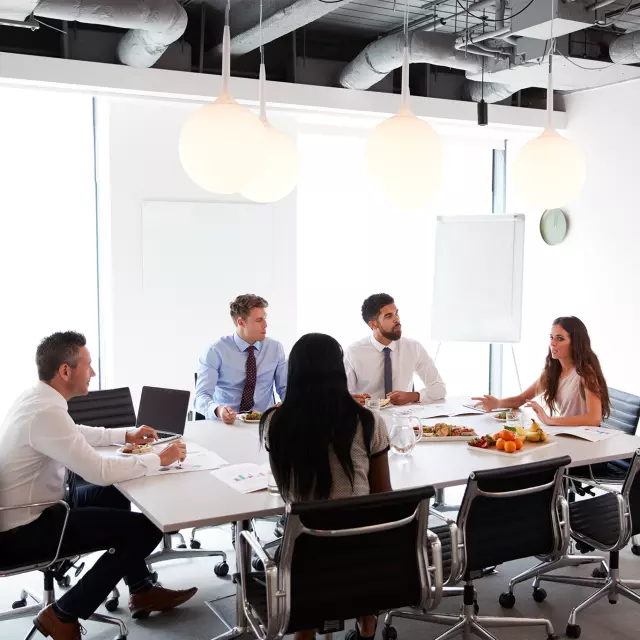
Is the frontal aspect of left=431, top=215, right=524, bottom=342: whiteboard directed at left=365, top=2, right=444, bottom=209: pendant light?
yes

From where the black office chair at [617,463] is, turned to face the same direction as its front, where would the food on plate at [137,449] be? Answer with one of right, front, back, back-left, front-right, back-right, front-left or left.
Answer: front

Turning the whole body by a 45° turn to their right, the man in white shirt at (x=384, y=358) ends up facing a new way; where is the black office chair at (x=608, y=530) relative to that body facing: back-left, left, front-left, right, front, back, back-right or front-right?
left

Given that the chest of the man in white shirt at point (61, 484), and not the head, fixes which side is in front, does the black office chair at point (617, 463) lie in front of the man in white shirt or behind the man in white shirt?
in front

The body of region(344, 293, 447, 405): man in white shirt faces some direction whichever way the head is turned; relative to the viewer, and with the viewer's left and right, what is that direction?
facing the viewer

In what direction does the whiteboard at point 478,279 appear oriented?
toward the camera

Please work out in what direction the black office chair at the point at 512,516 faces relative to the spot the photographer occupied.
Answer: facing away from the viewer and to the left of the viewer

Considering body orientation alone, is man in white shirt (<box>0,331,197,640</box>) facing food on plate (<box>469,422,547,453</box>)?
yes

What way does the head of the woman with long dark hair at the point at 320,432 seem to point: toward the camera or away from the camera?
away from the camera

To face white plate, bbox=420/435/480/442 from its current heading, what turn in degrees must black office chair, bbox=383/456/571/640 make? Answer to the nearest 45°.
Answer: approximately 45° to its right

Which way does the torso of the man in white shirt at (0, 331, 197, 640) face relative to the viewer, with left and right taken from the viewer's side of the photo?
facing to the right of the viewer

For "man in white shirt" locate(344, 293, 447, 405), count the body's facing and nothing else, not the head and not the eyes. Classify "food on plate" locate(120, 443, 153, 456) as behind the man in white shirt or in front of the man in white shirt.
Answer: in front

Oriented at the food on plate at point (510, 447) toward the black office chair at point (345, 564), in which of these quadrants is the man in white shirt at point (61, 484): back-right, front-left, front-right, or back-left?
front-right

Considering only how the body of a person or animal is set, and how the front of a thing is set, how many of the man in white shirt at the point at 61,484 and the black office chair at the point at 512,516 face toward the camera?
0

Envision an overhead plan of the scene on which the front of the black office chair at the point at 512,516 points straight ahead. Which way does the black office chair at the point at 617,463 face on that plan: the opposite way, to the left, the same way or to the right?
to the left

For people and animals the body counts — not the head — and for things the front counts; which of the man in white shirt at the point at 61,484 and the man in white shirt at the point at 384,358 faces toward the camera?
the man in white shirt at the point at 384,358

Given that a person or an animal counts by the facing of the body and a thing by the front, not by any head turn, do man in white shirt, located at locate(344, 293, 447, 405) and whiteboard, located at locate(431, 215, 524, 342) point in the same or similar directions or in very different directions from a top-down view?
same or similar directions

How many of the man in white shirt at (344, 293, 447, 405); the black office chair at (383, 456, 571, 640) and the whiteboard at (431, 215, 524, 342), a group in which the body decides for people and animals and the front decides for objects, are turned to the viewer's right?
0

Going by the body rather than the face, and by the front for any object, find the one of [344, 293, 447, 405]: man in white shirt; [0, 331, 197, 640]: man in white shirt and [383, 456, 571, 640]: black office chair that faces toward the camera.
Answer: [344, 293, 447, 405]: man in white shirt
